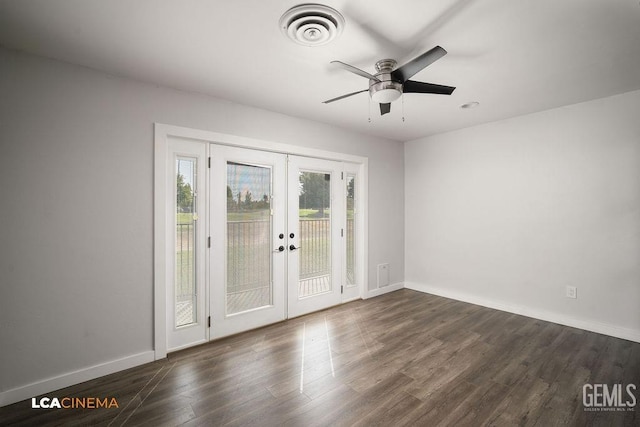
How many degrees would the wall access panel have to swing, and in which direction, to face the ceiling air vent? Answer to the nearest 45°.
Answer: approximately 45° to its right

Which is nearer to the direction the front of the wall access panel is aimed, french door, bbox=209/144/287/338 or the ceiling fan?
the ceiling fan

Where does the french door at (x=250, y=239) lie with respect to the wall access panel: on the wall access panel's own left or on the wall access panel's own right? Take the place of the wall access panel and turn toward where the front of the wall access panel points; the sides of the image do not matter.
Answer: on the wall access panel's own right

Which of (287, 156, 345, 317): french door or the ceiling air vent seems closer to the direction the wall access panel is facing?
the ceiling air vent

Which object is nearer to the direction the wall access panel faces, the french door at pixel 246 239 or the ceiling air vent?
the ceiling air vent

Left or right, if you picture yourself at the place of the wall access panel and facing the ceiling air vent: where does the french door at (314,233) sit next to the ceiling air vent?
right

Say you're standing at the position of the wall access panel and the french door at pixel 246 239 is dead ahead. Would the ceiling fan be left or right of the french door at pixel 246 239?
left

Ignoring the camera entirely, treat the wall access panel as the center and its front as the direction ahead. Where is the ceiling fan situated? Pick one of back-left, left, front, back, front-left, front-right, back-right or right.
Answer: front-right

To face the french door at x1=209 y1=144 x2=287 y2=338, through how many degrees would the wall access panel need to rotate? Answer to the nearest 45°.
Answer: approximately 90° to its right

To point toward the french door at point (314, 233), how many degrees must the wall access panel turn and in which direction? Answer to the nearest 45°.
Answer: approximately 90° to its right
